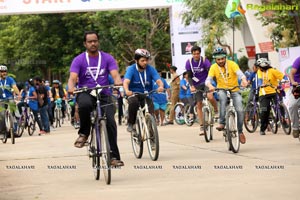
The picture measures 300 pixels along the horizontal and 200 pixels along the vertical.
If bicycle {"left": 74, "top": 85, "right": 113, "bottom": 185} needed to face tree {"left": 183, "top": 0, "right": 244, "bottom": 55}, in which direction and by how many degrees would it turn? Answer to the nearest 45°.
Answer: approximately 180°

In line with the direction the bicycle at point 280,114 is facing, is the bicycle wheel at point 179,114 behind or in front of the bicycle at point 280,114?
behind

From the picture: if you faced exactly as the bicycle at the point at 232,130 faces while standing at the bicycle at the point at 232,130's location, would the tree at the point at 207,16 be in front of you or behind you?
behind

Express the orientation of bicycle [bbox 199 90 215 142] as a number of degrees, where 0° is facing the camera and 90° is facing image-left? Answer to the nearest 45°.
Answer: approximately 0°

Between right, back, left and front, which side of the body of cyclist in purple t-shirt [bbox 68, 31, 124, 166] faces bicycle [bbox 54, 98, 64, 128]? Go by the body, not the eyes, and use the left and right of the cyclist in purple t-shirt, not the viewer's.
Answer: back

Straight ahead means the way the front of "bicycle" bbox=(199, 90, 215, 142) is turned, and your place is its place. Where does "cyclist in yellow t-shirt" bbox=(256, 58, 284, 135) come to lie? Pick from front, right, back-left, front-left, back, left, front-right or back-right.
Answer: back-left

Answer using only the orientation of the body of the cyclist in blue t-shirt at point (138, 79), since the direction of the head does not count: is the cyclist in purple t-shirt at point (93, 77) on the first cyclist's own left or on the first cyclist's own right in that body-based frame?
on the first cyclist's own right

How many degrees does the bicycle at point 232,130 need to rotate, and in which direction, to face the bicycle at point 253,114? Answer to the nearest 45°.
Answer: approximately 180°

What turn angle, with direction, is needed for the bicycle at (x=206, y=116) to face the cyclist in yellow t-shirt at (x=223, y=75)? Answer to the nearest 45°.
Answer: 0° — it already faces them
